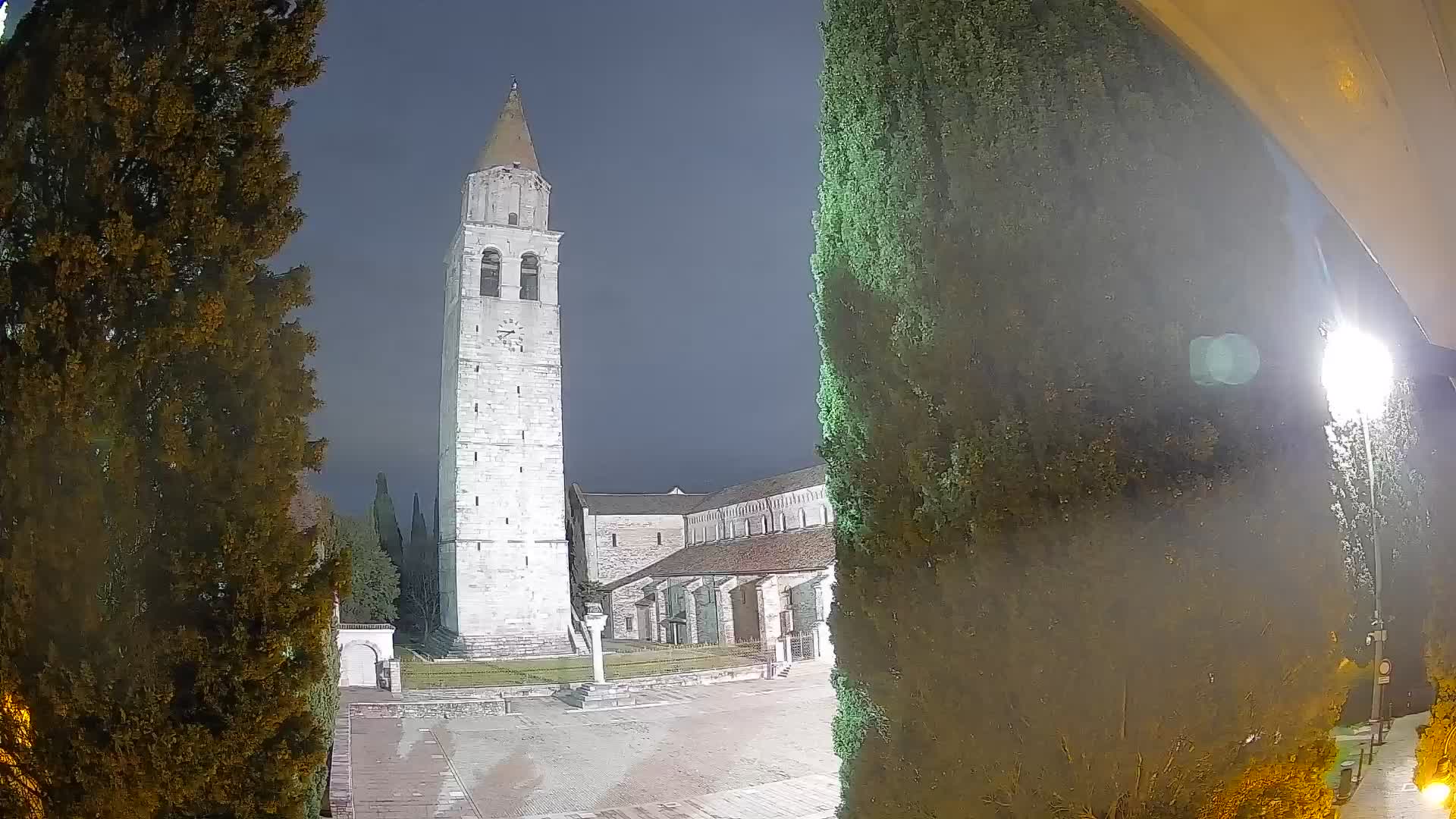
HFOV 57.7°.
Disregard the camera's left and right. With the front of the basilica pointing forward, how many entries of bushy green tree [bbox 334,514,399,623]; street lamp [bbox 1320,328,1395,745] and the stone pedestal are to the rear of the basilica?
1

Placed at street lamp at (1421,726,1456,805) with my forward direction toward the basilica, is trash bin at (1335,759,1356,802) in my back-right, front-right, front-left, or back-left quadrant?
front-left

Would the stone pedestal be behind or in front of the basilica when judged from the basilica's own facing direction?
in front

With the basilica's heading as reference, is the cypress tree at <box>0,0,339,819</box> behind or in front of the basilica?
in front

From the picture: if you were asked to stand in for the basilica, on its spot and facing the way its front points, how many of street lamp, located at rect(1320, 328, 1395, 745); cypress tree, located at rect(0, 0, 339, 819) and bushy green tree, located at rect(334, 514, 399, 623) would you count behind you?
1
